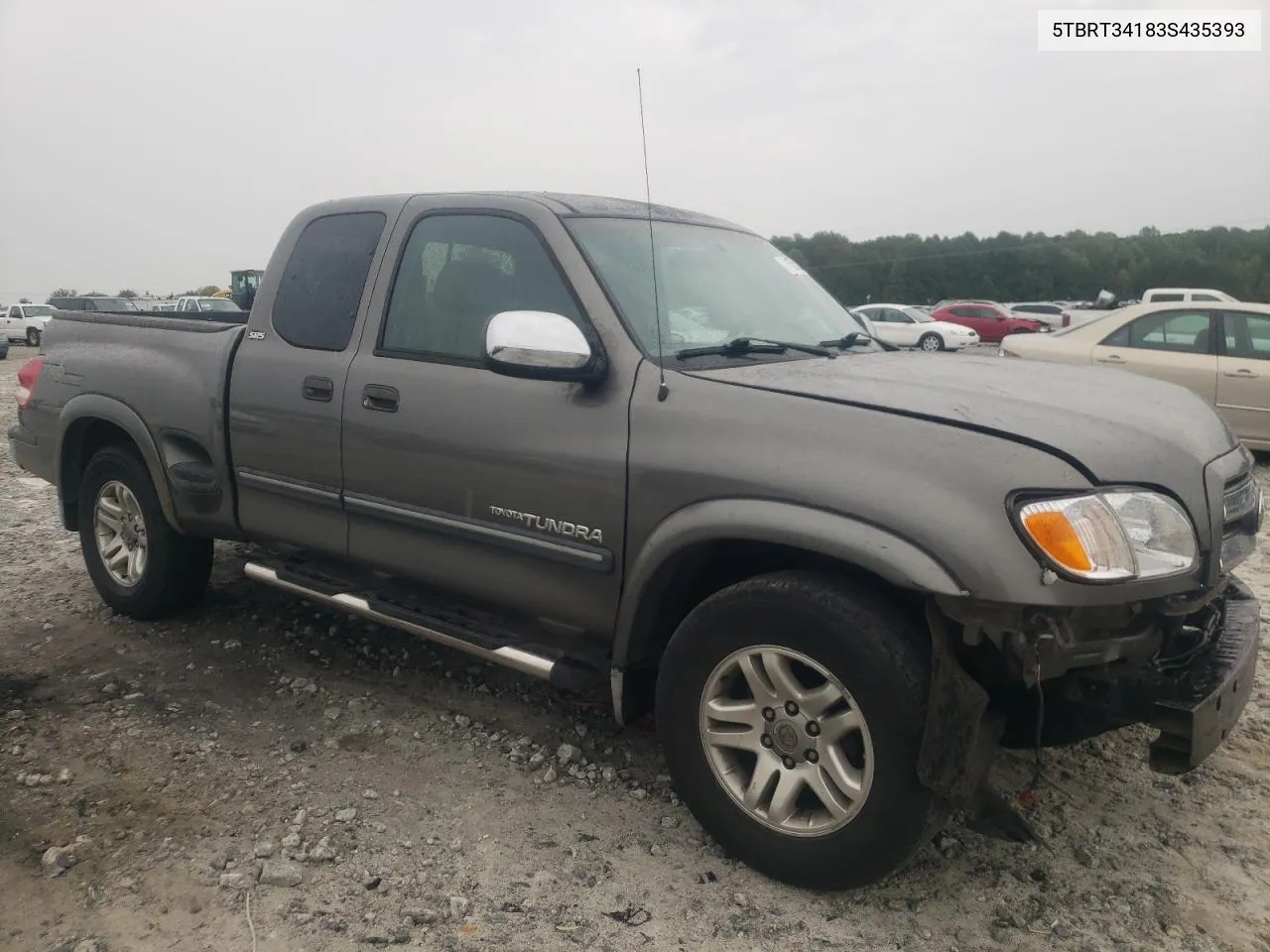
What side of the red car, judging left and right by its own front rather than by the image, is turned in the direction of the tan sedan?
right

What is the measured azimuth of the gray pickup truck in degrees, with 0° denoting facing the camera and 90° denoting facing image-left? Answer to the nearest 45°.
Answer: approximately 315°

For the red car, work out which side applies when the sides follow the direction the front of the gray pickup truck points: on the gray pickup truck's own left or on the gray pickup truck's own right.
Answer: on the gray pickup truck's own left

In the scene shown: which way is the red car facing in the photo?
to the viewer's right

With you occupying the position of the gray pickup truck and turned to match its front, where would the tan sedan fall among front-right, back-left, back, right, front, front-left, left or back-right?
left

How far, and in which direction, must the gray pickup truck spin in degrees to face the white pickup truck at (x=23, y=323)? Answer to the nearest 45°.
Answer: approximately 180°

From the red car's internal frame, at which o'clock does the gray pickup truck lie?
The gray pickup truck is roughly at 3 o'clock from the red car.
